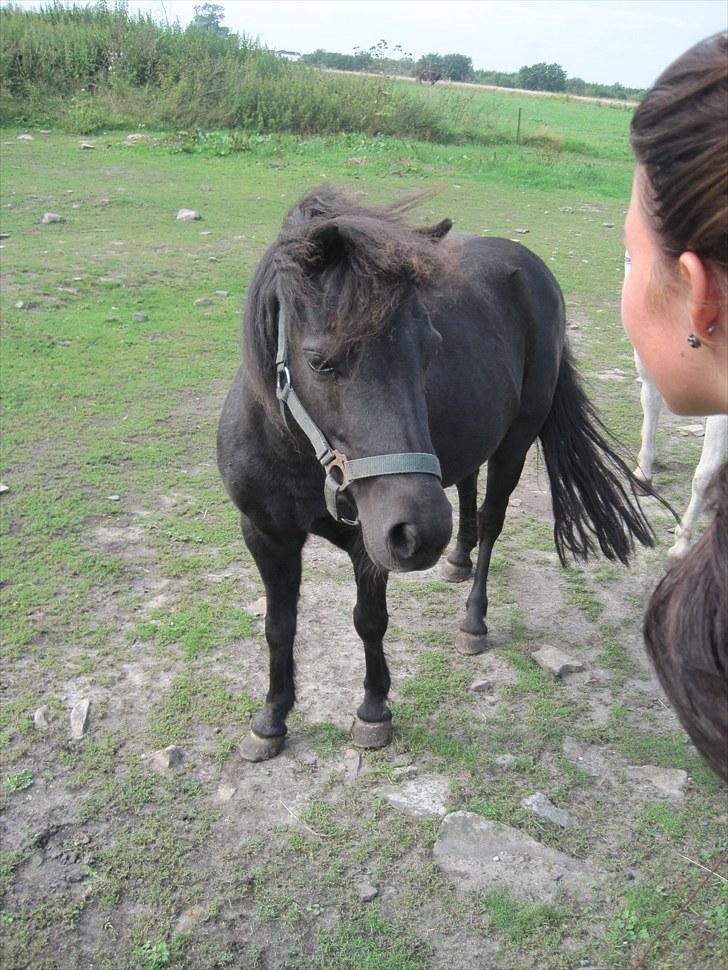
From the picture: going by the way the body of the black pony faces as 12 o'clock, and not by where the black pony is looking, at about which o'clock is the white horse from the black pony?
The white horse is roughly at 6 o'clock from the black pony.

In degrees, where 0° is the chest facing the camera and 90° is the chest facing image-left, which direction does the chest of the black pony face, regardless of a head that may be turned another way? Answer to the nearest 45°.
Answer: approximately 45°
